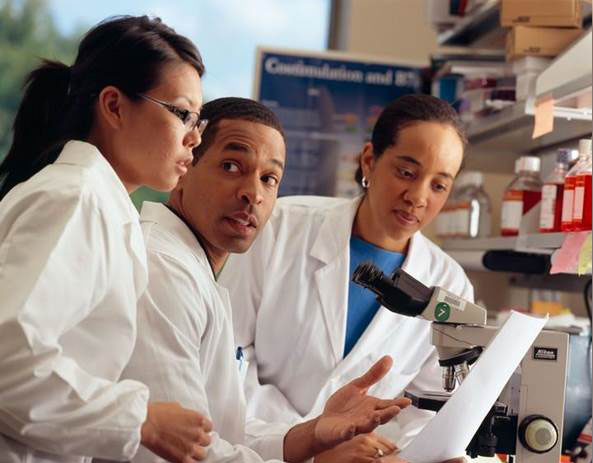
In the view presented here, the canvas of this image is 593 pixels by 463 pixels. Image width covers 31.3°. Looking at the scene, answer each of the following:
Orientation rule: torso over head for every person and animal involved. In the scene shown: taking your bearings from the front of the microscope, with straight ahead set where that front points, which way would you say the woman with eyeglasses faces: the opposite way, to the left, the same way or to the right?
the opposite way

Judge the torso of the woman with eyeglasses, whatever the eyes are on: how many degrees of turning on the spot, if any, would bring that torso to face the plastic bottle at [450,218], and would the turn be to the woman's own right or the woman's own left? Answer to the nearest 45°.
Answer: approximately 45° to the woman's own left

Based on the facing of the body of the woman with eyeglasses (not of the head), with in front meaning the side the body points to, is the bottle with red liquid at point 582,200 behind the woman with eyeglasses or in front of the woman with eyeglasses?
in front

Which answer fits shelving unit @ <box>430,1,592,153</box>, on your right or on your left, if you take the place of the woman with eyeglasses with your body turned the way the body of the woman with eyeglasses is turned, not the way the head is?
on your left

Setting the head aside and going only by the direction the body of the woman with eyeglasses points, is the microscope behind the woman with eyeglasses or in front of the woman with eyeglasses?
in front

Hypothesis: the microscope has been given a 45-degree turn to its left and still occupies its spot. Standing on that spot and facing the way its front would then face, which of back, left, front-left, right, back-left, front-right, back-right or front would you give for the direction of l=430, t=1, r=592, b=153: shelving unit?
back-right

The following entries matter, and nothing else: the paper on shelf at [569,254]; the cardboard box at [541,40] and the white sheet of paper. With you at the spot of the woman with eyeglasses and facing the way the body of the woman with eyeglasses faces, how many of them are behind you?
0

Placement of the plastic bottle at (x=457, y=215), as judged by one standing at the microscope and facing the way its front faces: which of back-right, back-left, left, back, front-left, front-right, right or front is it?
right

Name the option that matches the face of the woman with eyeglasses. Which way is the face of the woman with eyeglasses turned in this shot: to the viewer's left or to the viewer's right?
to the viewer's right

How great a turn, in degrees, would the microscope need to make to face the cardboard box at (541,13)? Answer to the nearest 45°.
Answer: approximately 90° to its right

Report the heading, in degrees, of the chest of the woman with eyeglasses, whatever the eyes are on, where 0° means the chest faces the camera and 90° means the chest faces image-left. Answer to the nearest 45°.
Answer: approximately 270°

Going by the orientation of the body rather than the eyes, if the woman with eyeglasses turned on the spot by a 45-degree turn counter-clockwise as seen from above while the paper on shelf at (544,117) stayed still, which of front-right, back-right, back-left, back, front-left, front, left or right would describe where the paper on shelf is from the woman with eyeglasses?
front

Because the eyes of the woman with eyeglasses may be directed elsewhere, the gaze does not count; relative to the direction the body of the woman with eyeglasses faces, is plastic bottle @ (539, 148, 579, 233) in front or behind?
in front

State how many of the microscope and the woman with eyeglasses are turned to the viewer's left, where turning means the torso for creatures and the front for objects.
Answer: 1

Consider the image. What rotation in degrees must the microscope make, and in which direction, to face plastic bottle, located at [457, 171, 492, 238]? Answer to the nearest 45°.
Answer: approximately 90° to its right

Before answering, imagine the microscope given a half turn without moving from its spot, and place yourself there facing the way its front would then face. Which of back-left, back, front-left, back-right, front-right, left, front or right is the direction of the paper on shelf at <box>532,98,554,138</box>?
left

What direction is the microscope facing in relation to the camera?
to the viewer's left
